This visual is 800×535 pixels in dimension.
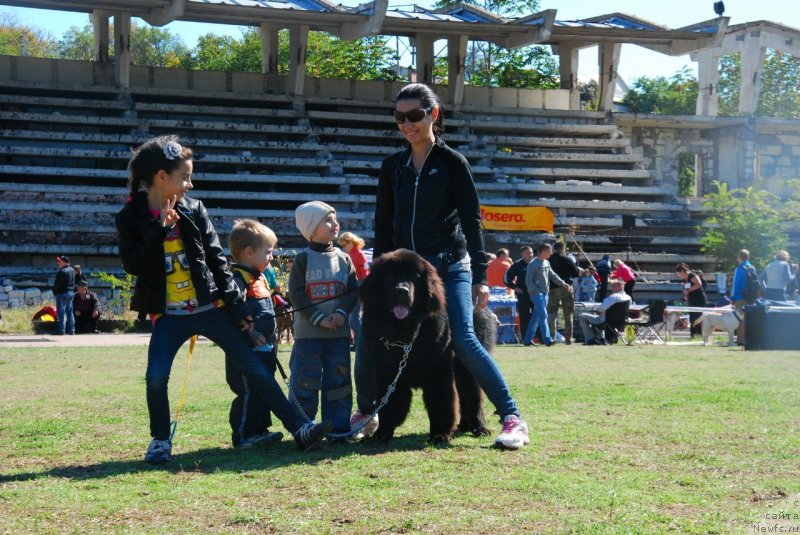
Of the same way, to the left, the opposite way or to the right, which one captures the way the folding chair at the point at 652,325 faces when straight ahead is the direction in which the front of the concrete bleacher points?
to the right

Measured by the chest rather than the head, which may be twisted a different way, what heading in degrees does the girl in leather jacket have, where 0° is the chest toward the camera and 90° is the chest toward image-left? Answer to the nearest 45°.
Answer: approximately 315°

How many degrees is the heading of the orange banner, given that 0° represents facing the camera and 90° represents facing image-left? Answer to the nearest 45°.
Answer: approximately 0°

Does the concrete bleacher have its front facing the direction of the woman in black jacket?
yes

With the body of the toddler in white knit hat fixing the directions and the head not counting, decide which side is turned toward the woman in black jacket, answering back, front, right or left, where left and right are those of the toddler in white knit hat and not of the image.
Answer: left

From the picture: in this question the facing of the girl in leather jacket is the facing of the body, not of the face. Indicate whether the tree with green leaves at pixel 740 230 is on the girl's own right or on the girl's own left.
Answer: on the girl's own left

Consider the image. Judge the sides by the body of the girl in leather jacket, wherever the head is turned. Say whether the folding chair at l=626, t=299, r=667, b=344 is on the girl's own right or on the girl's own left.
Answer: on the girl's own left
